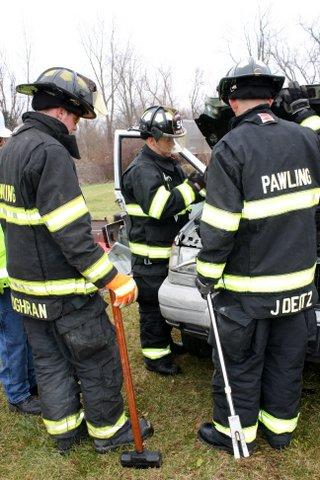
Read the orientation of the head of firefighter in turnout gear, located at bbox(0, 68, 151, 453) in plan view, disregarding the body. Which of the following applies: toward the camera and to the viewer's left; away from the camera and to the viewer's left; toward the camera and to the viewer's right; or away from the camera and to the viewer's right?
away from the camera and to the viewer's right

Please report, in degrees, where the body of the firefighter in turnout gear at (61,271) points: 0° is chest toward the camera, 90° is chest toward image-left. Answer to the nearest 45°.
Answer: approximately 225°

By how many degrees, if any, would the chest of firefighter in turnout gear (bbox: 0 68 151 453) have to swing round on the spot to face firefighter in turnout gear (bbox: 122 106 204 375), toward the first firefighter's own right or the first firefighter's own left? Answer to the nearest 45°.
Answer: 0° — they already face them
